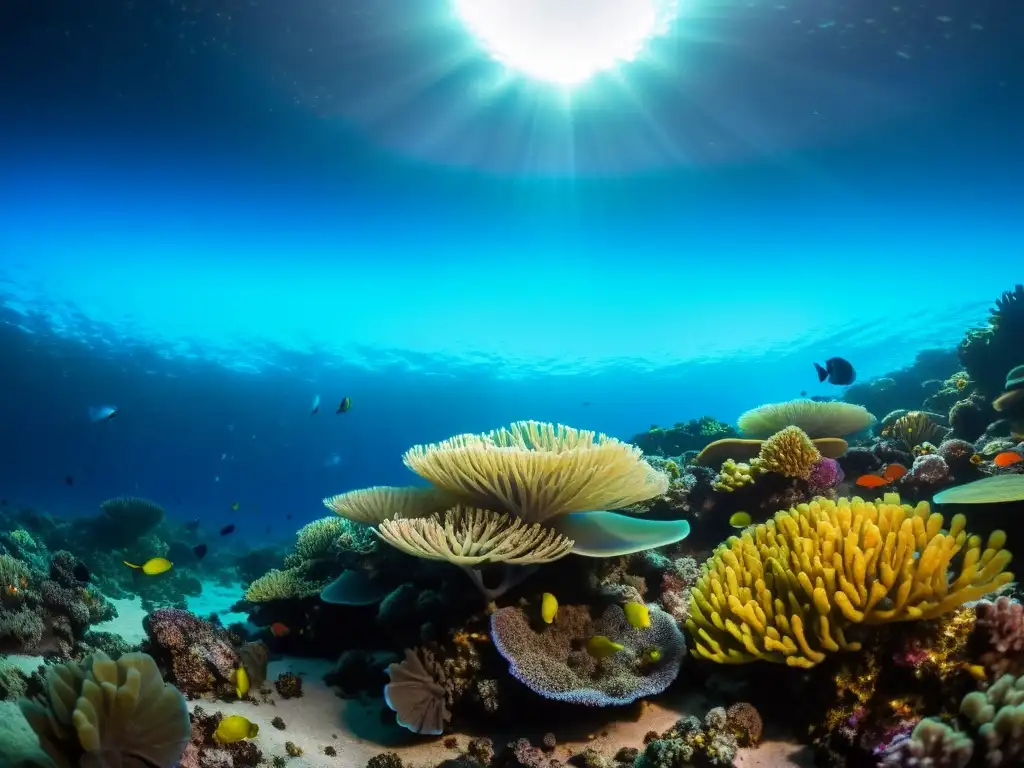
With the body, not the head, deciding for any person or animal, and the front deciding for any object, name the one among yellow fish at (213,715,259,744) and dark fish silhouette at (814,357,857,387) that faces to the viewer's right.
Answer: the dark fish silhouette

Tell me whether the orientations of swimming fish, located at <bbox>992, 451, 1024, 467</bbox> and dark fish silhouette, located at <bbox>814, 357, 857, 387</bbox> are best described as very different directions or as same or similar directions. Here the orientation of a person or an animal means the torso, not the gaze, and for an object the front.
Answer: very different directions

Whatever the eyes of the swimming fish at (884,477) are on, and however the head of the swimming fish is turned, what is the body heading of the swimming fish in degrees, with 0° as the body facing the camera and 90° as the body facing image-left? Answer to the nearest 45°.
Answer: approximately 90°

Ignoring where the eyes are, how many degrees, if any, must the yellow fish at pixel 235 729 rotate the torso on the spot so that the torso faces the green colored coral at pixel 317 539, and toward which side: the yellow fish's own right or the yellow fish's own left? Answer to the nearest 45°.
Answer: approximately 90° to the yellow fish's own right

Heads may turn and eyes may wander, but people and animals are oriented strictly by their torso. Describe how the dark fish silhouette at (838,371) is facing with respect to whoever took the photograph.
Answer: facing to the right of the viewer

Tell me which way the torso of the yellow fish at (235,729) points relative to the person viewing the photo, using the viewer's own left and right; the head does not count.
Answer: facing to the left of the viewer

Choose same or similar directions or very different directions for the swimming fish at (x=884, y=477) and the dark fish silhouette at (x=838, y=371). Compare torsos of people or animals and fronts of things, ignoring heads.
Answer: very different directions

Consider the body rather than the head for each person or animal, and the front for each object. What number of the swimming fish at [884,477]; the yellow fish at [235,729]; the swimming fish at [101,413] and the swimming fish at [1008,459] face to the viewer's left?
3
